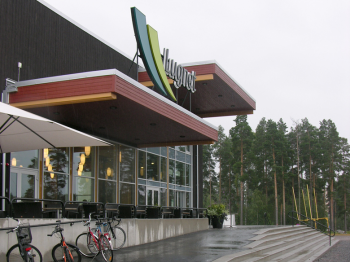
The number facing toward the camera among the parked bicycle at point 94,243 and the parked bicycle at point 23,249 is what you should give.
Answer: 0

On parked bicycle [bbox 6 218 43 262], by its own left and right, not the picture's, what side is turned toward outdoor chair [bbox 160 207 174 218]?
right

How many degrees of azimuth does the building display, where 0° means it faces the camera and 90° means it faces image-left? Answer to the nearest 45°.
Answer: approximately 315°

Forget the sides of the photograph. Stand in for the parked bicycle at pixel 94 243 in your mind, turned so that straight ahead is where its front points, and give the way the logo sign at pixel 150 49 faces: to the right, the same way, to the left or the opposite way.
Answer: the opposite way

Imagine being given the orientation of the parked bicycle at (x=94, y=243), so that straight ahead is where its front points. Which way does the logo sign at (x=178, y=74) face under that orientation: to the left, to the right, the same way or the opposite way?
the opposite way

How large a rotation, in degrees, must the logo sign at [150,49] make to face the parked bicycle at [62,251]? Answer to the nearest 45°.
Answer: approximately 45° to its right

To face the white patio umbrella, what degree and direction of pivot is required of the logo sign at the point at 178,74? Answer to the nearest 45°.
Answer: approximately 45° to its right

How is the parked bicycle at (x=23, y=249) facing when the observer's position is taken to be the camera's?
facing away from the viewer and to the left of the viewer
